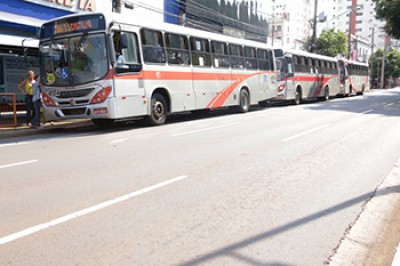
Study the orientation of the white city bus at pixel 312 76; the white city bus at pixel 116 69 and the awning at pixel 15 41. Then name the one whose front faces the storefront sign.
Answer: the white city bus at pixel 312 76

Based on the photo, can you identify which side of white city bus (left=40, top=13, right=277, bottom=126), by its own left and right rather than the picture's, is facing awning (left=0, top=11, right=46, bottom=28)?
right

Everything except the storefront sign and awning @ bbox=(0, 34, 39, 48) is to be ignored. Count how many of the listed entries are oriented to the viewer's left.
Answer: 0

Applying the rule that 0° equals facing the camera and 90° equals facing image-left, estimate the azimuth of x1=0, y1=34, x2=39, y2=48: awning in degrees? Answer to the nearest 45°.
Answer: approximately 315°

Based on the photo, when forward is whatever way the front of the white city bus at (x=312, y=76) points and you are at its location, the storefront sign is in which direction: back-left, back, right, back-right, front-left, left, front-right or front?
front

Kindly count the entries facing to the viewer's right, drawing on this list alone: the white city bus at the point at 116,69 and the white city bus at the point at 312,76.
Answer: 0

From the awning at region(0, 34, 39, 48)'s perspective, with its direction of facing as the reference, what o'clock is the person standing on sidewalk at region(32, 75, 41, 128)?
The person standing on sidewalk is roughly at 1 o'clock from the awning.

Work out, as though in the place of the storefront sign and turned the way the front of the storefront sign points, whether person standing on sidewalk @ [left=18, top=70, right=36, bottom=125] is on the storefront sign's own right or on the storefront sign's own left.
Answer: on the storefront sign's own right

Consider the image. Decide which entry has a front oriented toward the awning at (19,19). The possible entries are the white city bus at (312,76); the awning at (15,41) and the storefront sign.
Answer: the white city bus

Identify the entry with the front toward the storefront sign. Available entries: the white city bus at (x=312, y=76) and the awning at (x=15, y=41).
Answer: the white city bus

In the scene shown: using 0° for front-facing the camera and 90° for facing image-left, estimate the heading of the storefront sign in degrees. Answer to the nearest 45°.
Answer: approximately 315°

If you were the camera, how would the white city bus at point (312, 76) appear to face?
facing the viewer and to the left of the viewer

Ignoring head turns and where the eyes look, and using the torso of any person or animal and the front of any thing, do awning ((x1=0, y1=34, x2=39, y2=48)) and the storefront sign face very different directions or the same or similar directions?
same or similar directions

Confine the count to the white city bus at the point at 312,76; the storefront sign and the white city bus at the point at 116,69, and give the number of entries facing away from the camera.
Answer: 0

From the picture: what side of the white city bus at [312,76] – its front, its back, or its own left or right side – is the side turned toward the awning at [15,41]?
front

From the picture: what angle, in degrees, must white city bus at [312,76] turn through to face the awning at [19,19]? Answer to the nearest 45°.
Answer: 0° — it already faces it
